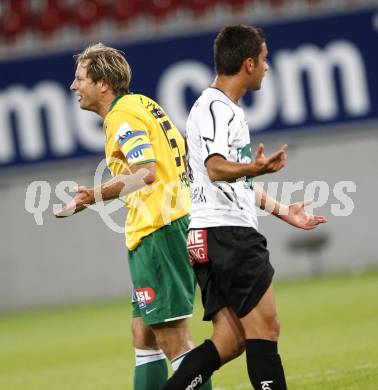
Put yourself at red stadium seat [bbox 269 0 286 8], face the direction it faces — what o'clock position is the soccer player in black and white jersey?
The soccer player in black and white jersey is roughly at 12 o'clock from the red stadium seat.

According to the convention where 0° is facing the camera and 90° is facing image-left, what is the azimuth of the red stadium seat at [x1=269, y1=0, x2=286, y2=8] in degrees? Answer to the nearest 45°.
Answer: approximately 0°

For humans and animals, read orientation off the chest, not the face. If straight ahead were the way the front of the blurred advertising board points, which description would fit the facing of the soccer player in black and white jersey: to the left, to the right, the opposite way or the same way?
to the left

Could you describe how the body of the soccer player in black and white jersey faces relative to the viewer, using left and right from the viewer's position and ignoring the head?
facing to the right of the viewer

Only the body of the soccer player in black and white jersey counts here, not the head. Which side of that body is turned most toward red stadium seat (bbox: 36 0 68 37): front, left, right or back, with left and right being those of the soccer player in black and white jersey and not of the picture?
left

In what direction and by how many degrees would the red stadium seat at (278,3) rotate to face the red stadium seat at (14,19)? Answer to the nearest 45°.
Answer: approximately 90° to its right
